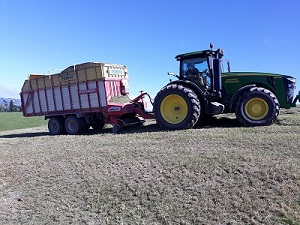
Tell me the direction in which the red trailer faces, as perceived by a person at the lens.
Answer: facing the viewer and to the right of the viewer

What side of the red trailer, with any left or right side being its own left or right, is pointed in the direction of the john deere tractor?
front
